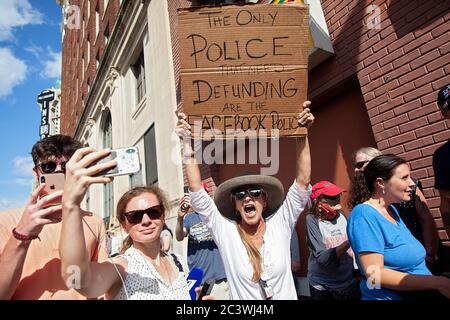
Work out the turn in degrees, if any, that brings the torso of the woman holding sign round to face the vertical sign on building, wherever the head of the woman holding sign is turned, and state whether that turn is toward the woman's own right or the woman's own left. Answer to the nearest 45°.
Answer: approximately 135° to the woman's own right

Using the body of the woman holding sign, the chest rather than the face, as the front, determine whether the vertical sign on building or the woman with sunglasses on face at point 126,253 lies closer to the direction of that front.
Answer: the woman with sunglasses on face

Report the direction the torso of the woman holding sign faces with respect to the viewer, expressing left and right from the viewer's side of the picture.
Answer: facing the viewer

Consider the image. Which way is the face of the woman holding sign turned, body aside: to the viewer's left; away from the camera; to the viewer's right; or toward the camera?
toward the camera

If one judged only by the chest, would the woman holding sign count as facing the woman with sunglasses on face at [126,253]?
no
